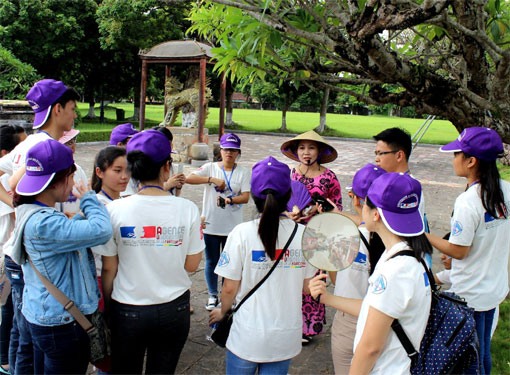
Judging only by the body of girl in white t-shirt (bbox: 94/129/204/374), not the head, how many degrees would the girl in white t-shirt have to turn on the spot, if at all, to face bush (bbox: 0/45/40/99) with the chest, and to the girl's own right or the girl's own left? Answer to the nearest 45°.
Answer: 0° — they already face it

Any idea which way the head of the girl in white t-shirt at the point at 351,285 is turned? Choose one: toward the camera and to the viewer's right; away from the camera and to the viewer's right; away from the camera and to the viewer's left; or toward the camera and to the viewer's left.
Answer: away from the camera and to the viewer's left

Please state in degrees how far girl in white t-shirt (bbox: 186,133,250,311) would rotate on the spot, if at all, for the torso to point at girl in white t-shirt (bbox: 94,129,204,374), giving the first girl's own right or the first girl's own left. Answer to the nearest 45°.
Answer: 0° — they already face them

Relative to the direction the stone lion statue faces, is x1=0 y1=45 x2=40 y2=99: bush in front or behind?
in front

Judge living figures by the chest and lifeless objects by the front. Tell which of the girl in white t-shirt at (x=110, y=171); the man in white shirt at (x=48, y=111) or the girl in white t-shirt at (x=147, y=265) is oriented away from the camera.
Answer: the girl in white t-shirt at (x=147, y=265)

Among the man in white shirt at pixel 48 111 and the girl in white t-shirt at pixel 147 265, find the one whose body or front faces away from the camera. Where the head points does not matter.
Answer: the girl in white t-shirt

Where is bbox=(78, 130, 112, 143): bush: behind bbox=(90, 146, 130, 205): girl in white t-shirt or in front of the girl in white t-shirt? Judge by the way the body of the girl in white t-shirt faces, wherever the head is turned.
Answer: behind

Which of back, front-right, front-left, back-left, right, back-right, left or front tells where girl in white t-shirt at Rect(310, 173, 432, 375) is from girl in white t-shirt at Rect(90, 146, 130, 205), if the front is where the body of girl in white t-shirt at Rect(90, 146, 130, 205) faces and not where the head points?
front

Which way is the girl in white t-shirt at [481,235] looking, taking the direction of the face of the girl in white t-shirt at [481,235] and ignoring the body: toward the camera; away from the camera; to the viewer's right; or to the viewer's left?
to the viewer's left

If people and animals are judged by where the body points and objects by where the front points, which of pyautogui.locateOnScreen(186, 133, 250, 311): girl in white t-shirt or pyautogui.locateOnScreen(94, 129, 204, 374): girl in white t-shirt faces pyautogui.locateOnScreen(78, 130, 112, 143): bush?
pyautogui.locateOnScreen(94, 129, 204, 374): girl in white t-shirt

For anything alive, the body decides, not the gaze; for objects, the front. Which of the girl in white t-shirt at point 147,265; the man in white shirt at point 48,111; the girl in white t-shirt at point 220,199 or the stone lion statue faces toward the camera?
the girl in white t-shirt at point 220,199

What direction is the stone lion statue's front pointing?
to the viewer's left

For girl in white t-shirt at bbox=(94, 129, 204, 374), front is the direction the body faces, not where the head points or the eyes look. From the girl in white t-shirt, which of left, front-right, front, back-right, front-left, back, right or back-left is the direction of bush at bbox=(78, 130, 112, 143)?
front

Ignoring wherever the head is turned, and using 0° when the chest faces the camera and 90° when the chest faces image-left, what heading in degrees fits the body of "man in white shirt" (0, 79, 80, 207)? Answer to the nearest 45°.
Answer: approximately 270°

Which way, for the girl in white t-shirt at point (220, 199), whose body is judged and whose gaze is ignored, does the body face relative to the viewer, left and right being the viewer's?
facing the viewer

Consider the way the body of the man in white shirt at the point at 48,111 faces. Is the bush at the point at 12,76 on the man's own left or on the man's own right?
on the man's own left

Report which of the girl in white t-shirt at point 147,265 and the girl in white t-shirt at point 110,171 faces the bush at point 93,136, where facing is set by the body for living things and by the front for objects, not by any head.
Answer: the girl in white t-shirt at point 147,265

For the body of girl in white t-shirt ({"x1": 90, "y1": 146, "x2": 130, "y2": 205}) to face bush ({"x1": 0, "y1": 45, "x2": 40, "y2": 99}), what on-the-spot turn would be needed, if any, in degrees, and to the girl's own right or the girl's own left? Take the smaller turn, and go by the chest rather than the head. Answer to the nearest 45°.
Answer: approximately 135° to the girl's own left

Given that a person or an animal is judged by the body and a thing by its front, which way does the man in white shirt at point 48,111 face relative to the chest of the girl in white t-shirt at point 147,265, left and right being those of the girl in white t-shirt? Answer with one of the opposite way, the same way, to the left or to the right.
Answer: to the right

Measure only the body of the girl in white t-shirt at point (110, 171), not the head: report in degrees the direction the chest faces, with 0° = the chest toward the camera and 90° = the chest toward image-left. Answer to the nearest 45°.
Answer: approximately 315°
